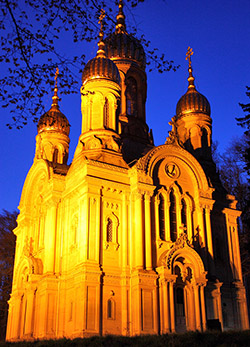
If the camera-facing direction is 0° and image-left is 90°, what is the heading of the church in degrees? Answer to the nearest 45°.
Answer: approximately 315°

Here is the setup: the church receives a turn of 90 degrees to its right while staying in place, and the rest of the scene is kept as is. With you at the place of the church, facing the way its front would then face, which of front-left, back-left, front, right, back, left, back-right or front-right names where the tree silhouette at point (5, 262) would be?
right
